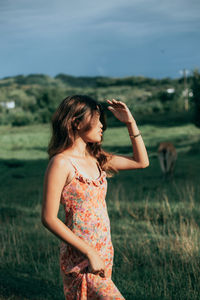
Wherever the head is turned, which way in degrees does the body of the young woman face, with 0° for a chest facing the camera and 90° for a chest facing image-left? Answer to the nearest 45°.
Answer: approximately 315°

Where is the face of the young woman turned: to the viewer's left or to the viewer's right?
to the viewer's right
